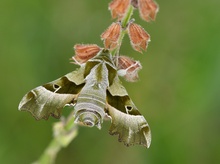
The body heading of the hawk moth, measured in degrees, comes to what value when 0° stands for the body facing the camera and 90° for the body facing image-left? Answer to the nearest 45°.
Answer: approximately 180°
